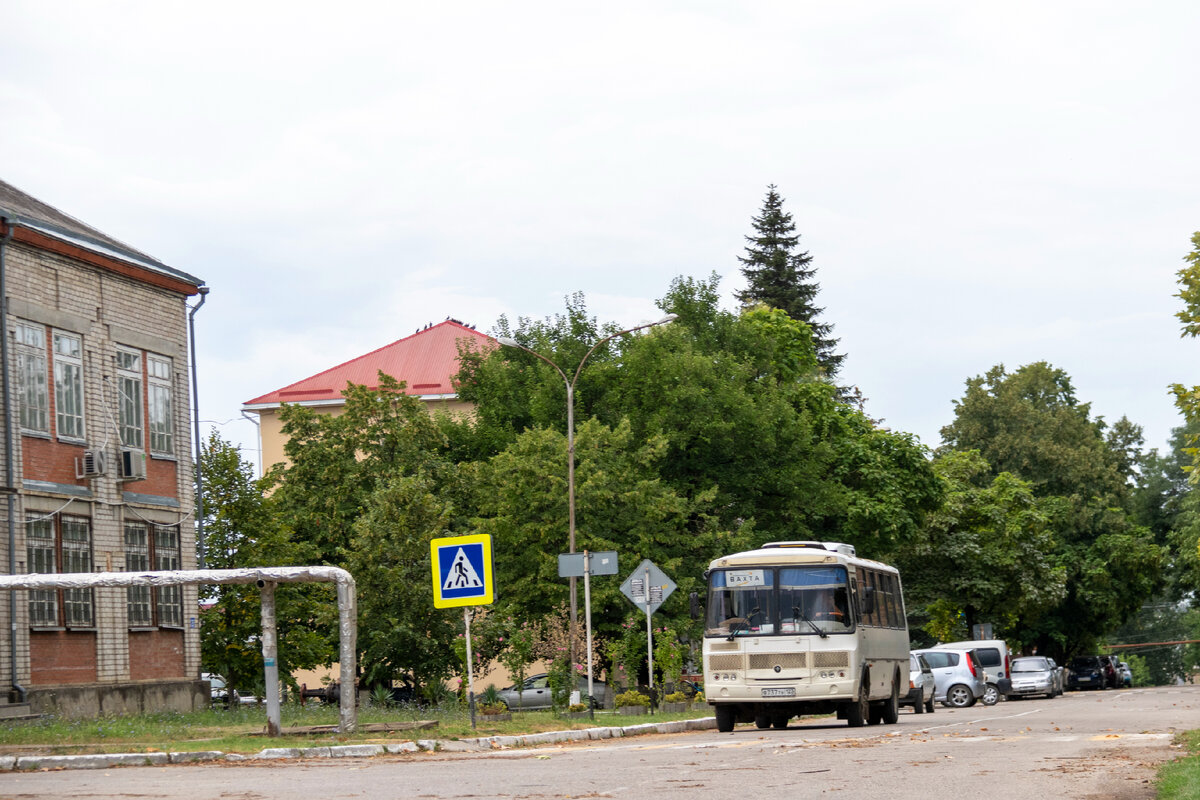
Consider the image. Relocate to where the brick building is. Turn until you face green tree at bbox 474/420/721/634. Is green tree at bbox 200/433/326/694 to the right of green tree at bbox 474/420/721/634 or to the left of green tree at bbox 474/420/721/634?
left

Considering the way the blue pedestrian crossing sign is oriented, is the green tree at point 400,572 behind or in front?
behind

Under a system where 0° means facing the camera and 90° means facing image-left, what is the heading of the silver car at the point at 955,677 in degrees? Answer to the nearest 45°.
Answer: approximately 135°

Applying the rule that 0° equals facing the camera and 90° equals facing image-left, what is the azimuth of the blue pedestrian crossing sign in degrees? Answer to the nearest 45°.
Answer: approximately 0°

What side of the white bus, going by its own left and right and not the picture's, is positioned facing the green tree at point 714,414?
back

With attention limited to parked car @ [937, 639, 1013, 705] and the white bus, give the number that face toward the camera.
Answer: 1

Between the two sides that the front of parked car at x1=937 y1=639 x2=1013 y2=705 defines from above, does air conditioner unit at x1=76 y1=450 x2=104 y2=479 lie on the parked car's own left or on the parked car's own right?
on the parked car's own left

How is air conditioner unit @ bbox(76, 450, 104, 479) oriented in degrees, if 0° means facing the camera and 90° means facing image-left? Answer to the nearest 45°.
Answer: approximately 315°

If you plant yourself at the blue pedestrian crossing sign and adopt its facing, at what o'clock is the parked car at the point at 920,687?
The parked car is roughly at 7 o'clock from the blue pedestrian crossing sign.

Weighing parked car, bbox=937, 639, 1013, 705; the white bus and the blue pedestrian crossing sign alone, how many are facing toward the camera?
2
